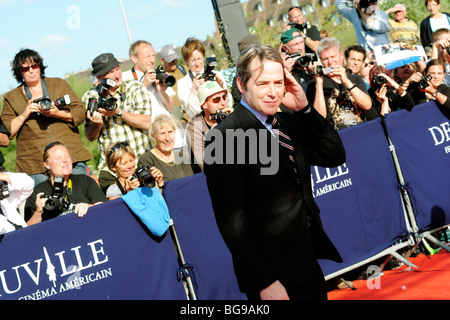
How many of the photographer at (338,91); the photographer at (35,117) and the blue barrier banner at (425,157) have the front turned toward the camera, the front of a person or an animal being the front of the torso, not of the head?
3

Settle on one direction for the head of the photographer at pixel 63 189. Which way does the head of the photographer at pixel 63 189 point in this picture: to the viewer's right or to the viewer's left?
to the viewer's right

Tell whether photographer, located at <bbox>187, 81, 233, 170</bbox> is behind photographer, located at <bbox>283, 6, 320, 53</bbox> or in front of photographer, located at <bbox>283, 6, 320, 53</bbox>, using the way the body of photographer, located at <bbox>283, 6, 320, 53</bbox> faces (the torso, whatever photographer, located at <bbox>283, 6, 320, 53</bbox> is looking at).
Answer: in front

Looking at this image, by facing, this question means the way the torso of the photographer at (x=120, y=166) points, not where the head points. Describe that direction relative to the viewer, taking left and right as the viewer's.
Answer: facing the viewer and to the right of the viewer

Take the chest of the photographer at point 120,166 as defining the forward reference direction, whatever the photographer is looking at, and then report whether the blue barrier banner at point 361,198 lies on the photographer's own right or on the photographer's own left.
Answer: on the photographer's own left
